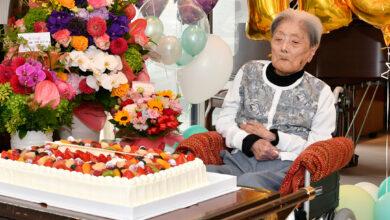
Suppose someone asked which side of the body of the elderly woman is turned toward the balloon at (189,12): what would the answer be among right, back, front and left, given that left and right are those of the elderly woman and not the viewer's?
right

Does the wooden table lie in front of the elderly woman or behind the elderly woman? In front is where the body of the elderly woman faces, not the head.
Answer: in front

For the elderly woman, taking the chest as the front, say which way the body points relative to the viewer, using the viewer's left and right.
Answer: facing the viewer and to the left of the viewer

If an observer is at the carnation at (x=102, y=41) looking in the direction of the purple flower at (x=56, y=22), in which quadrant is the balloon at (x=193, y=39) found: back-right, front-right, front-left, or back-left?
back-right

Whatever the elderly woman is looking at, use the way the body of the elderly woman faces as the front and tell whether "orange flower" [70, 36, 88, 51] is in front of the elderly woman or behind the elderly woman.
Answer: in front

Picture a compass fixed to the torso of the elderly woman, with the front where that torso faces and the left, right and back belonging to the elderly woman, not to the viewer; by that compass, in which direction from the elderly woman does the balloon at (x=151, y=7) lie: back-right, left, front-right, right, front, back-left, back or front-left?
right

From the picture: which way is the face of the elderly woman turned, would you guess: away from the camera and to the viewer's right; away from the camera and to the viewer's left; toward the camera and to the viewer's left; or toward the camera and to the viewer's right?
toward the camera and to the viewer's left

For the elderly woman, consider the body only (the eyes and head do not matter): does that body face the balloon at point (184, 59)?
no

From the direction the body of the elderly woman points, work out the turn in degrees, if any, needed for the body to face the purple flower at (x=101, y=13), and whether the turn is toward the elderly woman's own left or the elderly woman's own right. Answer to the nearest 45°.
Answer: approximately 45° to the elderly woman's own right

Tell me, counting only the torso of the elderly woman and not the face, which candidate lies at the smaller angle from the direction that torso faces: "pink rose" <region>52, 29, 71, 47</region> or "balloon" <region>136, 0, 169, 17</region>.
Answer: the pink rose

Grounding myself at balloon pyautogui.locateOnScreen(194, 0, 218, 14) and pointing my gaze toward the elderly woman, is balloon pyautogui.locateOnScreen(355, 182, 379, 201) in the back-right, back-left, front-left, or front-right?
front-left

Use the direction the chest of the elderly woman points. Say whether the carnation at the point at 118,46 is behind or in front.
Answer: in front

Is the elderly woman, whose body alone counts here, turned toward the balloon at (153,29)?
no

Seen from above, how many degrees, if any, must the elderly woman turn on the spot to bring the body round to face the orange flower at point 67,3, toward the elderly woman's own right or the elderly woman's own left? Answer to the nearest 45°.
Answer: approximately 45° to the elderly woman's own right

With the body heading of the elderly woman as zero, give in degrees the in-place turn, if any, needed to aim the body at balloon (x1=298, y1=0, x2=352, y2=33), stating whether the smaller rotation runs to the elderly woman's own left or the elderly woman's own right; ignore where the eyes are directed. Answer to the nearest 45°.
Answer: approximately 135° to the elderly woman's own right
